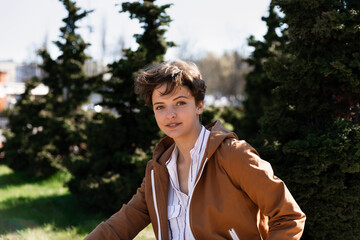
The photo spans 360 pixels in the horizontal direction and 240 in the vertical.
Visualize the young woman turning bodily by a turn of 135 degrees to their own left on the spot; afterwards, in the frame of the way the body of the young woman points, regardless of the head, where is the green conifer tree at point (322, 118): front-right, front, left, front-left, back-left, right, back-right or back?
front-left

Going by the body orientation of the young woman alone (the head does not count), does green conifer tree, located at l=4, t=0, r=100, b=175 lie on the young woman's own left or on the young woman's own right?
on the young woman's own right

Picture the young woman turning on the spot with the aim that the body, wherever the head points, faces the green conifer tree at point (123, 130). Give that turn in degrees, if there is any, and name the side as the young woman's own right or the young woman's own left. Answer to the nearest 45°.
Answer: approximately 135° to the young woman's own right

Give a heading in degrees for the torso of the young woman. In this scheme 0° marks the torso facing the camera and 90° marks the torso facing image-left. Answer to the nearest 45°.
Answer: approximately 45°
